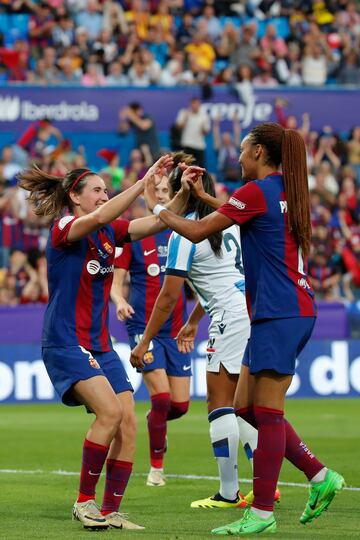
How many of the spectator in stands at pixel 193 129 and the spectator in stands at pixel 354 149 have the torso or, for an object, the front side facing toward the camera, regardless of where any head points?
2

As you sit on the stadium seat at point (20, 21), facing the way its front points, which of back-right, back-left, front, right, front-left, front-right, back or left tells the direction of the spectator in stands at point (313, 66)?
left

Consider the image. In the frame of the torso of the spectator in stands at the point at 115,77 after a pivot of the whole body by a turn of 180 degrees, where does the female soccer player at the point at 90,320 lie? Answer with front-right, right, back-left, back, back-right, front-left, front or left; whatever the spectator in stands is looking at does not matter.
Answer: back

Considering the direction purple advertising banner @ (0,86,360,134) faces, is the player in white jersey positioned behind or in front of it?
in front

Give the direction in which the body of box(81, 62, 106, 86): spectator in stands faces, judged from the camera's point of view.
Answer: toward the camera

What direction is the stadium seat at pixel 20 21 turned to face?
toward the camera

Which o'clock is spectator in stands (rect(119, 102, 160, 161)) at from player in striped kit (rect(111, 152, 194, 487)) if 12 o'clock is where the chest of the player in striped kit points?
The spectator in stands is roughly at 6 o'clock from the player in striped kit.

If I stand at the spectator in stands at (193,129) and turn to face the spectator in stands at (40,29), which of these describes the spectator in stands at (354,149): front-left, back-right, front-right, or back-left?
back-right

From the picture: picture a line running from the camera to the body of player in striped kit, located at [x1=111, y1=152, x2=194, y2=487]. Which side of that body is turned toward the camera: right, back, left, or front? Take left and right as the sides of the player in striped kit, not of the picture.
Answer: front

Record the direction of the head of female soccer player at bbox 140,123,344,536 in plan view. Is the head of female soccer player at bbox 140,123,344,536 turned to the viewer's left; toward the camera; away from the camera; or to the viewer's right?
to the viewer's left

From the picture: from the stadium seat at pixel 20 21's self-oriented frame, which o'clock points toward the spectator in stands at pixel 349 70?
The spectator in stands is roughly at 9 o'clock from the stadium seat.

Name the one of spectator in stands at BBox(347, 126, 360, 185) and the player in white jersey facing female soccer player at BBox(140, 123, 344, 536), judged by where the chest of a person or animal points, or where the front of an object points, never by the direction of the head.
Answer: the spectator in stands

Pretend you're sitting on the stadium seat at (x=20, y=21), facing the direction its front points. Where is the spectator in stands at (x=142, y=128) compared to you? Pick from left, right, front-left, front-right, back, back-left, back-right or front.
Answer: front-left

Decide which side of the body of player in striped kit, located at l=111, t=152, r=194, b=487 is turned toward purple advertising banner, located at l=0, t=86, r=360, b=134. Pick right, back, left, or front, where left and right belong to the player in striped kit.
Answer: back

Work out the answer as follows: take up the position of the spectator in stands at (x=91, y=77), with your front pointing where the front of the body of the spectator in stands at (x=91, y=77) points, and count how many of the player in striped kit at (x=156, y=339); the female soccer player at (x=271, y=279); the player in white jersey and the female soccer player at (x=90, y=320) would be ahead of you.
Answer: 4
